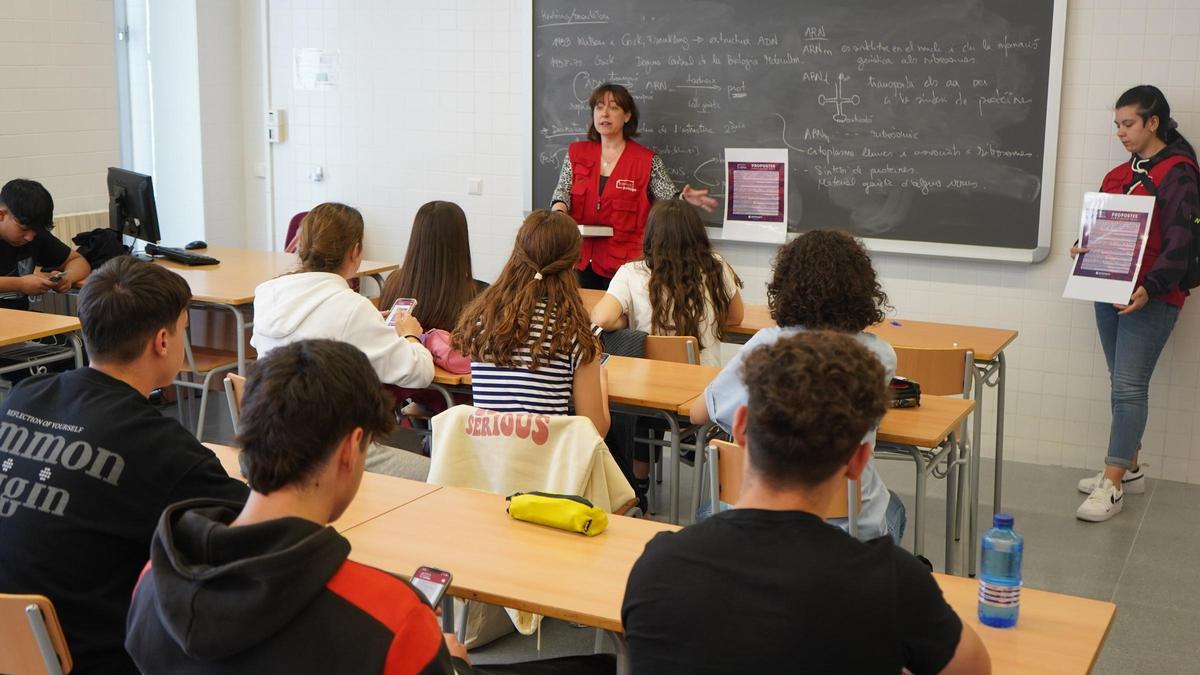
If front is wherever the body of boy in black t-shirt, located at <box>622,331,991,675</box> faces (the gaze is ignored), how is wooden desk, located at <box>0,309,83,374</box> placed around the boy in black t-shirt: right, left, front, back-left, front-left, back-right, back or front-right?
front-left

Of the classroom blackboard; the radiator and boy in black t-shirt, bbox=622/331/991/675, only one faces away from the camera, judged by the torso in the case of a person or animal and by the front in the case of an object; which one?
the boy in black t-shirt

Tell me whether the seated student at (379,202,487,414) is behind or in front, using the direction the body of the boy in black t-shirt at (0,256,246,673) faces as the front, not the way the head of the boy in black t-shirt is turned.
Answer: in front

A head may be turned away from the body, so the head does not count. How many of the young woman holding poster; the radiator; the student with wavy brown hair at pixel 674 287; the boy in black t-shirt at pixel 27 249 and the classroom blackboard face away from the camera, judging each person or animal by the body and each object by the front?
1

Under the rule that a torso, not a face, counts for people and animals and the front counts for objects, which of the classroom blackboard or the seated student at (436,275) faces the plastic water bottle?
the classroom blackboard

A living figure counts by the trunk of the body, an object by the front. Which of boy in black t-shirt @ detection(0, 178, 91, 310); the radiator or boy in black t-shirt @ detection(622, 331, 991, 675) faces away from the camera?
boy in black t-shirt @ detection(622, 331, 991, 675)

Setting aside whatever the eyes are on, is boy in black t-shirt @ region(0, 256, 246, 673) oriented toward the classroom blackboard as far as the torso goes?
yes

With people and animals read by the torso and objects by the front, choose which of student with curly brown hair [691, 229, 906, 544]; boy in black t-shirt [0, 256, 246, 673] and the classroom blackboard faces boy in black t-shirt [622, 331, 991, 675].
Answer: the classroom blackboard

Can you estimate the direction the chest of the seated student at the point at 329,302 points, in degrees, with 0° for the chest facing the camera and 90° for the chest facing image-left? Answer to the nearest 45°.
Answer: approximately 225°

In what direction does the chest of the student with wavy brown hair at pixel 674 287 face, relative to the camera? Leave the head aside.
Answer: away from the camera

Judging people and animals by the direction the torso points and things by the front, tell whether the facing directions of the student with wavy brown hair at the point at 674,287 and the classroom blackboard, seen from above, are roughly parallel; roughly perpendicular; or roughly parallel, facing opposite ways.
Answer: roughly parallel, facing opposite ways

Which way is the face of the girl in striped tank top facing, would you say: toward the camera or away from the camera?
away from the camera

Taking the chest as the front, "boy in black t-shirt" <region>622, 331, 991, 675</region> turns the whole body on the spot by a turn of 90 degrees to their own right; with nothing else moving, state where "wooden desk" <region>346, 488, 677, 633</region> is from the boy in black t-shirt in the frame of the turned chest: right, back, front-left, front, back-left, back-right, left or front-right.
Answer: back-left

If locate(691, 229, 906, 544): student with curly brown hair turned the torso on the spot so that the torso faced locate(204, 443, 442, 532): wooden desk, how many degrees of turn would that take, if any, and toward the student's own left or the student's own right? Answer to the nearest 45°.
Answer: approximately 90° to the student's own left

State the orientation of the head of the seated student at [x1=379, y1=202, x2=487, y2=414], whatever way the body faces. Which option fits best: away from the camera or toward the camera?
away from the camera

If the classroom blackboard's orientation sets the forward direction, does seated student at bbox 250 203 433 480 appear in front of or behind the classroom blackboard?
in front

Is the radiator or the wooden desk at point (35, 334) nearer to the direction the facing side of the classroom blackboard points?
the wooden desk

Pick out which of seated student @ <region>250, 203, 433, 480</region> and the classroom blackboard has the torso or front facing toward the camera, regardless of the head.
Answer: the classroom blackboard

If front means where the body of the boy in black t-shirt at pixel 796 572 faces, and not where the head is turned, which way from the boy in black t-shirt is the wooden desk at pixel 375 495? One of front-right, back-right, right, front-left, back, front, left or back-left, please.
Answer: front-left

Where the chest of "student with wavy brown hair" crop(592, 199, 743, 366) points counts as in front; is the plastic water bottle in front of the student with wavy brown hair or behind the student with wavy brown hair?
behind

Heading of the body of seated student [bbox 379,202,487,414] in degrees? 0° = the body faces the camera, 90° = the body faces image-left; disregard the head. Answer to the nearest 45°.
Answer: approximately 180°

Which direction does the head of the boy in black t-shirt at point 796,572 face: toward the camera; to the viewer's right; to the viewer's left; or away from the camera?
away from the camera
